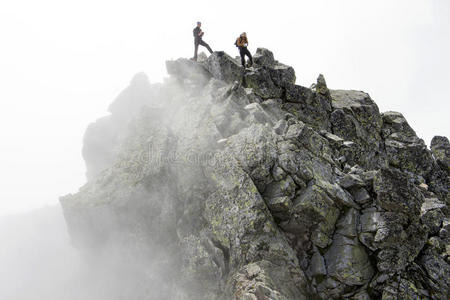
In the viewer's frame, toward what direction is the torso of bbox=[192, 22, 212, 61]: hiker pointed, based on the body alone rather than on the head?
to the viewer's right
